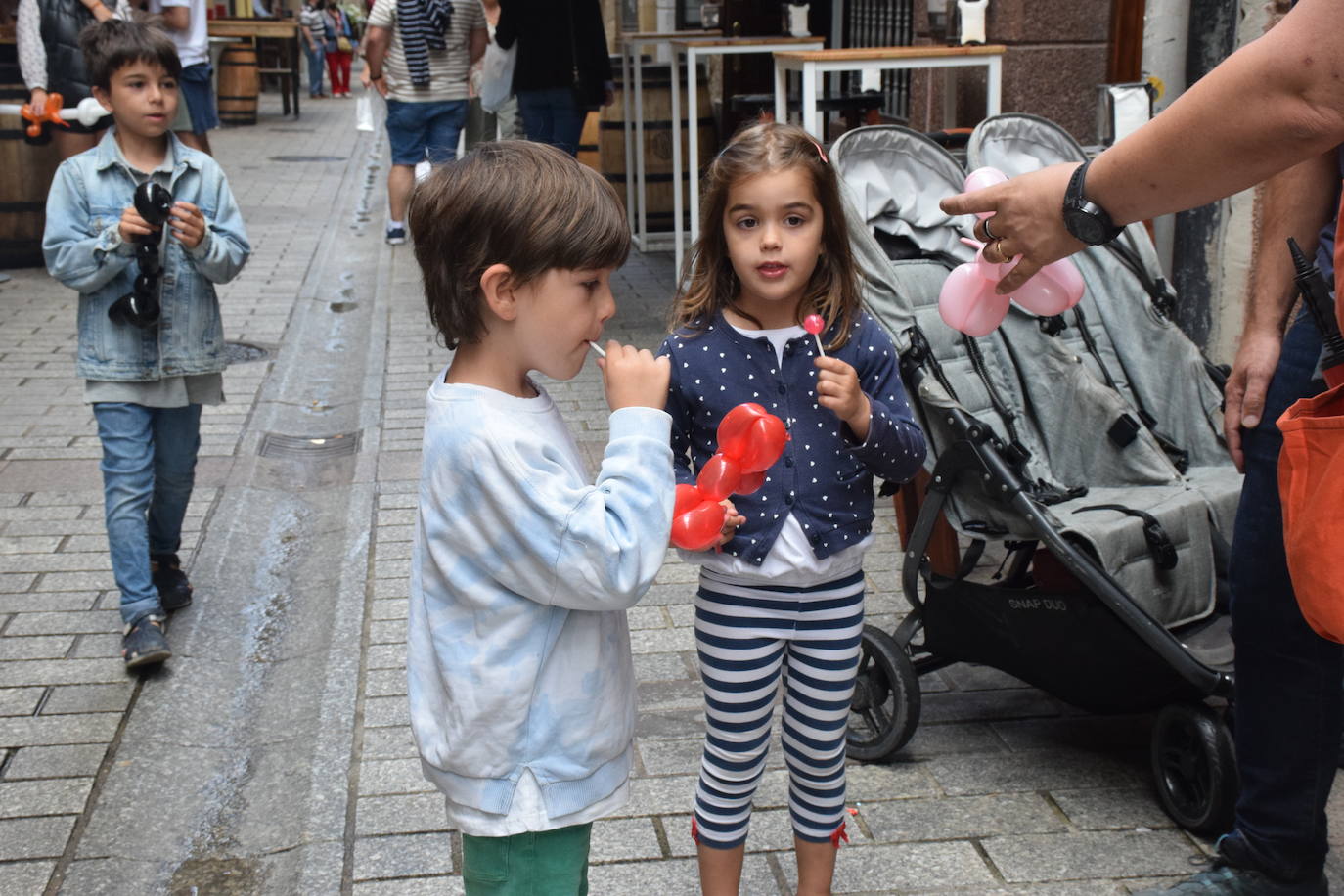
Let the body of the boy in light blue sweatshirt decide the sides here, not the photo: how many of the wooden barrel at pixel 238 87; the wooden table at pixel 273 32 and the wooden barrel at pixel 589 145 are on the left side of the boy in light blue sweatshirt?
3

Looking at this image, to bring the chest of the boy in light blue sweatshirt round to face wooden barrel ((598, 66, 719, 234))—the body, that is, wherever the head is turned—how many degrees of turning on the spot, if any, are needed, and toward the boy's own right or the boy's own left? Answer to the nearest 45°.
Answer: approximately 90° to the boy's own left

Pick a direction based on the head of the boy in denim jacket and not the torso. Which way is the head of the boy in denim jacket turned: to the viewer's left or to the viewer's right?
to the viewer's right

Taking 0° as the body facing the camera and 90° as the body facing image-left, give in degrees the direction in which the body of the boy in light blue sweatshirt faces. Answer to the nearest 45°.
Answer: approximately 270°

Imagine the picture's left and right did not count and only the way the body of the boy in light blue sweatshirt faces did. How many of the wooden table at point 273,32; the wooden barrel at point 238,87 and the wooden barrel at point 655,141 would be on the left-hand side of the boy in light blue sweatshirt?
3

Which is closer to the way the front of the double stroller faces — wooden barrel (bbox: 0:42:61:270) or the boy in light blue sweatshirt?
the boy in light blue sweatshirt

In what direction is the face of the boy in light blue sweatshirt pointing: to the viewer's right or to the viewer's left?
to the viewer's right

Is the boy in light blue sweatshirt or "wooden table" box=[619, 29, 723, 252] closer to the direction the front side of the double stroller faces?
the boy in light blue sweatshirt

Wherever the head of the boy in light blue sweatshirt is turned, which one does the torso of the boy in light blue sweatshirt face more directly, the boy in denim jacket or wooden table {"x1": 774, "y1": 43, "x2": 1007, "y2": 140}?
the wooden table
